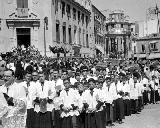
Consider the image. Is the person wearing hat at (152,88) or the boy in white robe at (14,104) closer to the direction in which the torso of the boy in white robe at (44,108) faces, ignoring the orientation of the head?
the boy in white robe

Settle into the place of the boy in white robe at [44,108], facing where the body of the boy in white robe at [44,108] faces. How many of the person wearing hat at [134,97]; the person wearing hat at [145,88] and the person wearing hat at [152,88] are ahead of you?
0

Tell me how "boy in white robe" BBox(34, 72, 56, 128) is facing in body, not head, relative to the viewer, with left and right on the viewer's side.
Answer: facing the viewer

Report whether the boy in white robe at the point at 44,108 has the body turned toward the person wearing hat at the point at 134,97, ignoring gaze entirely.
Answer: no

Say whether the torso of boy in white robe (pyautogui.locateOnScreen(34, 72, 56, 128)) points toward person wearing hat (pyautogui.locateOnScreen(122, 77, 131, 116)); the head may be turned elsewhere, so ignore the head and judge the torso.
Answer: no

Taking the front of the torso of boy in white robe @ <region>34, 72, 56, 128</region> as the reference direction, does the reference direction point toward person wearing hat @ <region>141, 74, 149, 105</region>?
no

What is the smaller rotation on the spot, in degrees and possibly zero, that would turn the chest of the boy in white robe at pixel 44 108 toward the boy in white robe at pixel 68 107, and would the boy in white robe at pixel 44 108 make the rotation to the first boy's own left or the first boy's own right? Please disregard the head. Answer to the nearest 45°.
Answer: approximately 45° to the first boy's own left

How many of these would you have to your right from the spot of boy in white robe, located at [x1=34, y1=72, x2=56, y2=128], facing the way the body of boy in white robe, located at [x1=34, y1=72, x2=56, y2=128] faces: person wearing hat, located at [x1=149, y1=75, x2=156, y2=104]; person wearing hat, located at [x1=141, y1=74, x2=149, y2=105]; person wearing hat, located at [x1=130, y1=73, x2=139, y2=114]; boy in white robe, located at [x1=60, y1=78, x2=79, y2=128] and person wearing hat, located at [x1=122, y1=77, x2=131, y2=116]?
0

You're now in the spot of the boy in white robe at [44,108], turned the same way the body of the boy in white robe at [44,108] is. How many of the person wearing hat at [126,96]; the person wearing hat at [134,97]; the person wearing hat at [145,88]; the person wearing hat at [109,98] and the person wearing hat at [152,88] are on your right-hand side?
0
